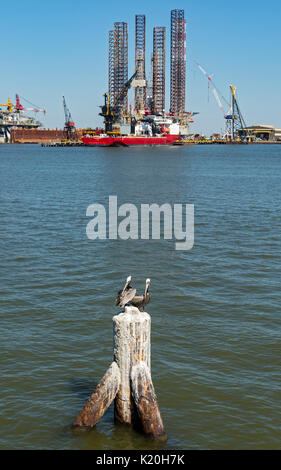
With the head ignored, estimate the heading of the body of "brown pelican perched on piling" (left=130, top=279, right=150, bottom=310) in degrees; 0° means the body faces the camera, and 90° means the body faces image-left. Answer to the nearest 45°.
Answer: approximately 270°
